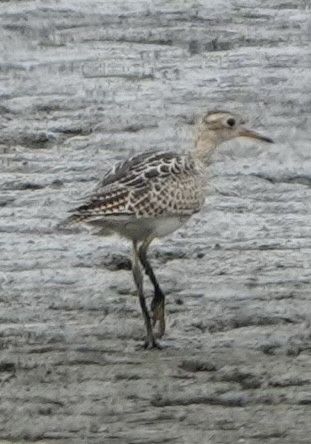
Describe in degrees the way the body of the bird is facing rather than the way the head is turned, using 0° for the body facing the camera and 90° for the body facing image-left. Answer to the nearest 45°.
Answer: approximately 270°
